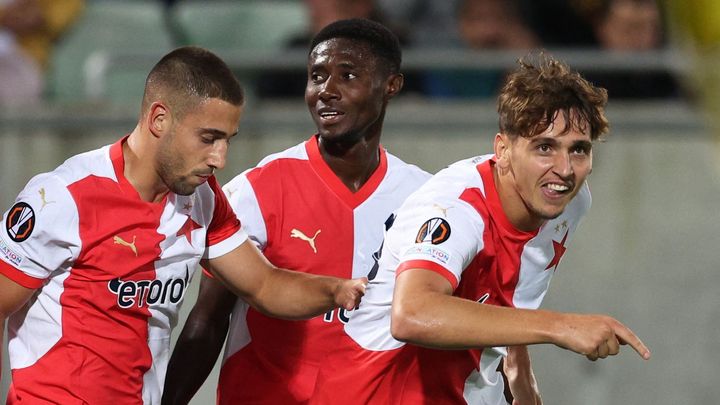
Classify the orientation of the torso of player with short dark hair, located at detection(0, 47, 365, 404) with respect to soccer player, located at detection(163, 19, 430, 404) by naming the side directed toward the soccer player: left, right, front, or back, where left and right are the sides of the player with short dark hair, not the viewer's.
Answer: left

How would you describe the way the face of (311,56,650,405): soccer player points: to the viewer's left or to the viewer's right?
to the viewer's right

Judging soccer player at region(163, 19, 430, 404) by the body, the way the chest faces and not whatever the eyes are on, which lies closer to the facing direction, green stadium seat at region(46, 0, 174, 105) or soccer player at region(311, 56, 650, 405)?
the soccer player

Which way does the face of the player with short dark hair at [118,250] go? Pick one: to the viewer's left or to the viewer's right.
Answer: to the viewer's right

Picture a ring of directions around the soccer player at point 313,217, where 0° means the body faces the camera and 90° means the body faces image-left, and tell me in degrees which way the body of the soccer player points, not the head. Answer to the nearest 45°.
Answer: approximately 0°

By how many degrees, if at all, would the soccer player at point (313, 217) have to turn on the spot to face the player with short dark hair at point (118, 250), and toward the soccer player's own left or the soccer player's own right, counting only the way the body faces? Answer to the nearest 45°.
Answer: approximately 45° to the soccer player's own right

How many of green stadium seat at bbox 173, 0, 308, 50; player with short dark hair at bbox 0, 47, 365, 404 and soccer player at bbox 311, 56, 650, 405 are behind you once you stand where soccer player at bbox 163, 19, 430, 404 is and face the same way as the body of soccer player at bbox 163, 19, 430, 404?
1

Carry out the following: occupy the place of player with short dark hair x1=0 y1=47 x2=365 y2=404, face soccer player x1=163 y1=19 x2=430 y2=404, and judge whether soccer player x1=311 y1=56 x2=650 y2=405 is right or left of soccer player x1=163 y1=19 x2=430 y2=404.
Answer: right

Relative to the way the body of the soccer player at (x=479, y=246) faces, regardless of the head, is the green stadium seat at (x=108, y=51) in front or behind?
behind

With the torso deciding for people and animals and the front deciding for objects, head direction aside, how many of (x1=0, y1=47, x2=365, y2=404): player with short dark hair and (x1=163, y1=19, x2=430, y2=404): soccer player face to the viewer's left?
0

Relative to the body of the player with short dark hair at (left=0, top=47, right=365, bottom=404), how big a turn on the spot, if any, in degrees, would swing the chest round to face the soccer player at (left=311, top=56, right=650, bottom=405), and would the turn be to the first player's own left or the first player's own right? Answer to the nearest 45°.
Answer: approximately 45° to the first player's own left
